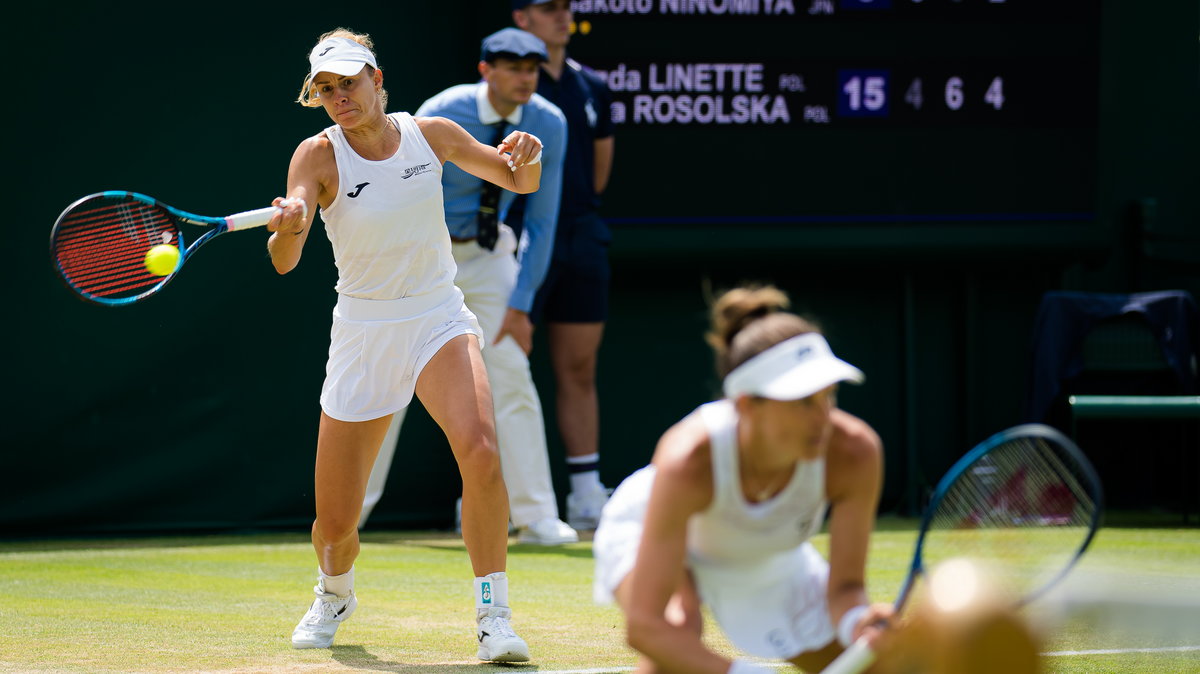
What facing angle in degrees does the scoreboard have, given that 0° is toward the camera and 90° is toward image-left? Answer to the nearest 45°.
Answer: approximately 0°

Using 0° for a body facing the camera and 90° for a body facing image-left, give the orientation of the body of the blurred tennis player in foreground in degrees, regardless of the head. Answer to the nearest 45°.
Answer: approximately 315°

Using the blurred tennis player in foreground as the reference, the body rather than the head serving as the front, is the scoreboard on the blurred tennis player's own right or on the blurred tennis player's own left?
on the blurred tennis player's own left

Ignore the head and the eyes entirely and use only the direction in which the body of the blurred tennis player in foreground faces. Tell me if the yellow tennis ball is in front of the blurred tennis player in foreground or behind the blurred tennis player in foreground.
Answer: behind

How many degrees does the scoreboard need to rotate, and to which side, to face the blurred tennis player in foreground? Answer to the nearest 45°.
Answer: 0° — it already faces them

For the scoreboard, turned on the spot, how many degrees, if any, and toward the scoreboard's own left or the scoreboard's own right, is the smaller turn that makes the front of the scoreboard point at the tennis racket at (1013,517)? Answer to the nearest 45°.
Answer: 0° — it already faces it

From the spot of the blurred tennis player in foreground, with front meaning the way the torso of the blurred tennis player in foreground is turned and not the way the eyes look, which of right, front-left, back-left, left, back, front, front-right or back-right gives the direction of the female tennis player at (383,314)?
back

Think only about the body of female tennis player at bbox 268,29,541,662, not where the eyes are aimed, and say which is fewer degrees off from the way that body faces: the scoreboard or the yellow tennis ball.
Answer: the yellow tennis ball
